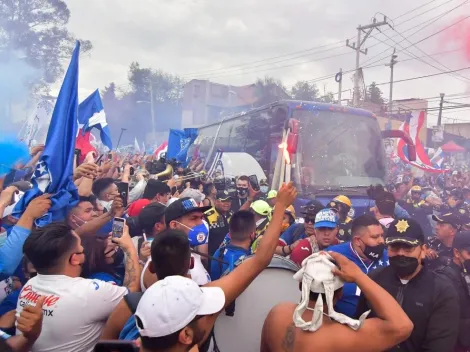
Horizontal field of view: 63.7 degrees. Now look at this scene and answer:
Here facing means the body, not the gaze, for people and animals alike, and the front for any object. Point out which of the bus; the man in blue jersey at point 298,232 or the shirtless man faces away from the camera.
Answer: the shirtless man

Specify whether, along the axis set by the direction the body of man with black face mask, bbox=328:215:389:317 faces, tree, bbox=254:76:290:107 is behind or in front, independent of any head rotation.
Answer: behind

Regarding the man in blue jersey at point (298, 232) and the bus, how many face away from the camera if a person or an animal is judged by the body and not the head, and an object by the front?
0

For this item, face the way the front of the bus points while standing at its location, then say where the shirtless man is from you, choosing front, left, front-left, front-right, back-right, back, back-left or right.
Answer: front-right

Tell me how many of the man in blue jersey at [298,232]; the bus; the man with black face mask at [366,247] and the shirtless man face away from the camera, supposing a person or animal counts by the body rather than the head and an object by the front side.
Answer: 1

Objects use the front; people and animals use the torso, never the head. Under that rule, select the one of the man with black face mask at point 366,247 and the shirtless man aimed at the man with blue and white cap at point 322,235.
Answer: the shirtless man

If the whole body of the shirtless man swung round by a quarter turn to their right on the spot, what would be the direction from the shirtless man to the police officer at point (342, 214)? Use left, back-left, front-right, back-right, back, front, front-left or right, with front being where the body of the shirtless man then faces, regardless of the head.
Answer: left

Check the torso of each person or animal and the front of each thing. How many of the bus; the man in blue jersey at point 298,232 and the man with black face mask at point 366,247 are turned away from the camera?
0

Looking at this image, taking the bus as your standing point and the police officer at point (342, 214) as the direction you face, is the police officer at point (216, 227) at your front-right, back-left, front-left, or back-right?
front-right

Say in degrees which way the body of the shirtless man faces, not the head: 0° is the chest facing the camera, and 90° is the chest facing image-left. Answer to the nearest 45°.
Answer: approximately 180°

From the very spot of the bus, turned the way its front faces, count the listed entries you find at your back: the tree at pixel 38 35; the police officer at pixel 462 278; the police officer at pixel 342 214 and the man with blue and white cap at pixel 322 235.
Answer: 1

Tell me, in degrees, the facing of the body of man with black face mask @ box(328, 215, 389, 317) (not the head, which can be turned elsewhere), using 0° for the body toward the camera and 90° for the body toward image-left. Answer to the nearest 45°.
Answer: approximately 315°

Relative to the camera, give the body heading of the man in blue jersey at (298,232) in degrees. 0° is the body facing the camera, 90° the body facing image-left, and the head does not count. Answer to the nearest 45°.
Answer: approximately 315°

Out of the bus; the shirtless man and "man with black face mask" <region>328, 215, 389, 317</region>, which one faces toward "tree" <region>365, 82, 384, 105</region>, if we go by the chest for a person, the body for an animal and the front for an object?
the shirtless man

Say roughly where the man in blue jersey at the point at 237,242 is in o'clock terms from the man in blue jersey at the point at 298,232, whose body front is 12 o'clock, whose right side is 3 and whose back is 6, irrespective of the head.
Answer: the man in blue jersey at the point at 237,242 is roughly at 2 o'clock from the man in blue jersey at the point at 298,232.

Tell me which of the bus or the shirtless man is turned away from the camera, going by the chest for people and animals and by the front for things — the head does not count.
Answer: the shirtless man

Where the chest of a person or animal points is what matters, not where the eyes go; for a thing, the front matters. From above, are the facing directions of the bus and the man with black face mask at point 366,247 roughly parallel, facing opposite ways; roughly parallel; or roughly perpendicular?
roughly parallel

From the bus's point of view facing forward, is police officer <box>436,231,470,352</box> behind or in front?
in front

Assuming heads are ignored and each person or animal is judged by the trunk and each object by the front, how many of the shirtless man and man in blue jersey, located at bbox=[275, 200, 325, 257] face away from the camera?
1

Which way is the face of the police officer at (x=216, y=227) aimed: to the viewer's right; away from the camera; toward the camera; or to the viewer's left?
toward the camera

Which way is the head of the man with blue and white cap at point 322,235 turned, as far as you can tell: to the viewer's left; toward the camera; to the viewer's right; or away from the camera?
toward the camera
